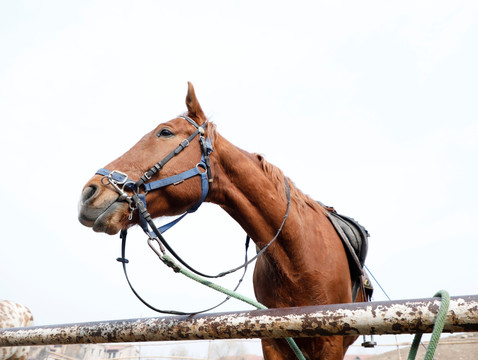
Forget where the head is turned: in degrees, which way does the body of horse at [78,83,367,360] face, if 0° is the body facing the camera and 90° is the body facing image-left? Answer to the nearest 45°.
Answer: approximately 45°
